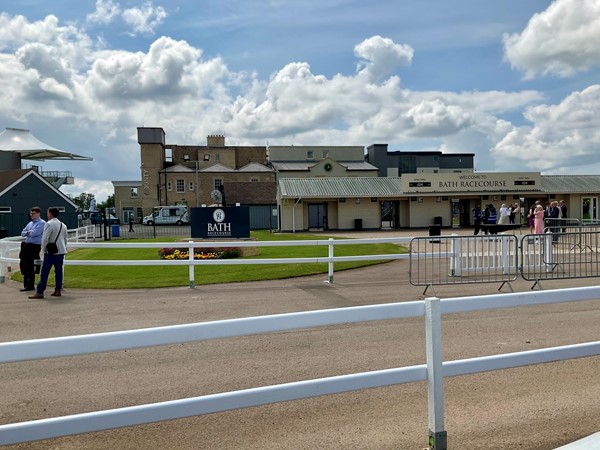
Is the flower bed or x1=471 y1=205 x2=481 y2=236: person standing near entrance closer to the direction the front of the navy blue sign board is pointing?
the flower bed

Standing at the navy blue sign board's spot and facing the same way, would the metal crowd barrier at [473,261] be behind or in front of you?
in front

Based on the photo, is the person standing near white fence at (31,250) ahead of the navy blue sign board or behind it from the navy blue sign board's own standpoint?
ahead

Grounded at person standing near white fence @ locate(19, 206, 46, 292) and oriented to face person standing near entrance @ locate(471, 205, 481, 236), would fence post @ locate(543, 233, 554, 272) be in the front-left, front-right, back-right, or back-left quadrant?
front-right

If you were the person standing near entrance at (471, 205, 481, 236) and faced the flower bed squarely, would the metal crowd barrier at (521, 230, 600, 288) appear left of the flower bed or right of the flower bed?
left

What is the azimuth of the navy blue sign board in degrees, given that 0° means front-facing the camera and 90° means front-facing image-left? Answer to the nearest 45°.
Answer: approximately 0°

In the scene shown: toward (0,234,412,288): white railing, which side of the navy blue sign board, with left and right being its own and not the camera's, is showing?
front

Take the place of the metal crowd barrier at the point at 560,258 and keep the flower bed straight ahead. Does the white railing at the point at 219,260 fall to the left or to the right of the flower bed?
left

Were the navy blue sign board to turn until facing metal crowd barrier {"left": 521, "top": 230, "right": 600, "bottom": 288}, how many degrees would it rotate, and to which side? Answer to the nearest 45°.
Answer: approximately 45° to its left

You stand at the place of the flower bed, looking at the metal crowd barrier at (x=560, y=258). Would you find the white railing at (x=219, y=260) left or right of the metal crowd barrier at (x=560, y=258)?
right

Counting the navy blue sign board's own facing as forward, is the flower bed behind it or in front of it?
in front

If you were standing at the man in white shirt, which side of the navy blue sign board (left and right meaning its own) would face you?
front

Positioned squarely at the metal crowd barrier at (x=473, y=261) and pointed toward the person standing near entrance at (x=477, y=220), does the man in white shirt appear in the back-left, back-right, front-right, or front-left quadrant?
back-left
